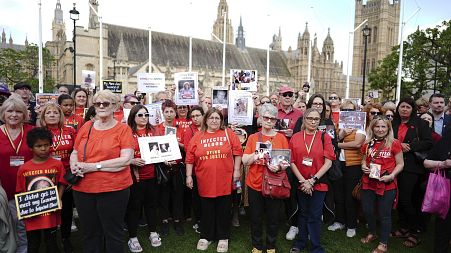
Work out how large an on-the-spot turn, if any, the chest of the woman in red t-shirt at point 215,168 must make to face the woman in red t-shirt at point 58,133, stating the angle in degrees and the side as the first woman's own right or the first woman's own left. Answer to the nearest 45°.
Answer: approximately 90° to the first woman's own right

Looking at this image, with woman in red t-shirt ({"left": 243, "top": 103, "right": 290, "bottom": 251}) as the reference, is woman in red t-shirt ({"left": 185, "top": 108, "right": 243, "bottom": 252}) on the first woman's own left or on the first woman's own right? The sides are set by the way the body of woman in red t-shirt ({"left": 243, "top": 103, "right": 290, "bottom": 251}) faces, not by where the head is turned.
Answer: on the first woman's own right

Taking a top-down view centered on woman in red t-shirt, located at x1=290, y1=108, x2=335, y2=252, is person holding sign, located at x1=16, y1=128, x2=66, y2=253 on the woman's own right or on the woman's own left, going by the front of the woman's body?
on the woman's own right

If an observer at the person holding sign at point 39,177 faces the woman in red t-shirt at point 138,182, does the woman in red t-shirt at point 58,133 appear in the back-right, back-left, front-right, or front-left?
front-left

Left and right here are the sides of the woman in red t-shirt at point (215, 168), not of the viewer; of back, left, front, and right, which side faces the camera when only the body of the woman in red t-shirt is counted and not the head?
front

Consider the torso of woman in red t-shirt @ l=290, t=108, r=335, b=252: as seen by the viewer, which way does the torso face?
toward the camera

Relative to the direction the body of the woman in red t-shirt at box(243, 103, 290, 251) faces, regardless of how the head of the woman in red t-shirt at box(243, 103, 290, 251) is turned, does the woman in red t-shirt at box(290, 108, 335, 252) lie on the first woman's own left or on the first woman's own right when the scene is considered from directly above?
on the first woman's own left

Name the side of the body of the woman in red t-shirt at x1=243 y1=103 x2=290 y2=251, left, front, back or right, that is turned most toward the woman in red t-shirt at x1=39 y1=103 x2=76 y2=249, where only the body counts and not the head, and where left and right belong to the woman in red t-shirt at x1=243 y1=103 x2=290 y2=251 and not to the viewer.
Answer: right

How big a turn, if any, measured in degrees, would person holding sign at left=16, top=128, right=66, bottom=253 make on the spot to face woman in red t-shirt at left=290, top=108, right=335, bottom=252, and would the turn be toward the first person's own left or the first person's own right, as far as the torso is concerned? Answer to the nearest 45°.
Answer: approximately 90° to the first person's own left

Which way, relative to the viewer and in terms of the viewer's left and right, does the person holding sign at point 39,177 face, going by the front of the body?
facing the viewer

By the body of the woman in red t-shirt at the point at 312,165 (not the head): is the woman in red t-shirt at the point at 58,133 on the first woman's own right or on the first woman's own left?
on the first woman's own right

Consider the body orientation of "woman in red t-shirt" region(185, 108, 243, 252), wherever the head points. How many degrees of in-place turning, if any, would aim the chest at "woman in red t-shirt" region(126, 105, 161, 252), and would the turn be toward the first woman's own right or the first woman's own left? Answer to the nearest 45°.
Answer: approximately 90° to the first woman's own right
